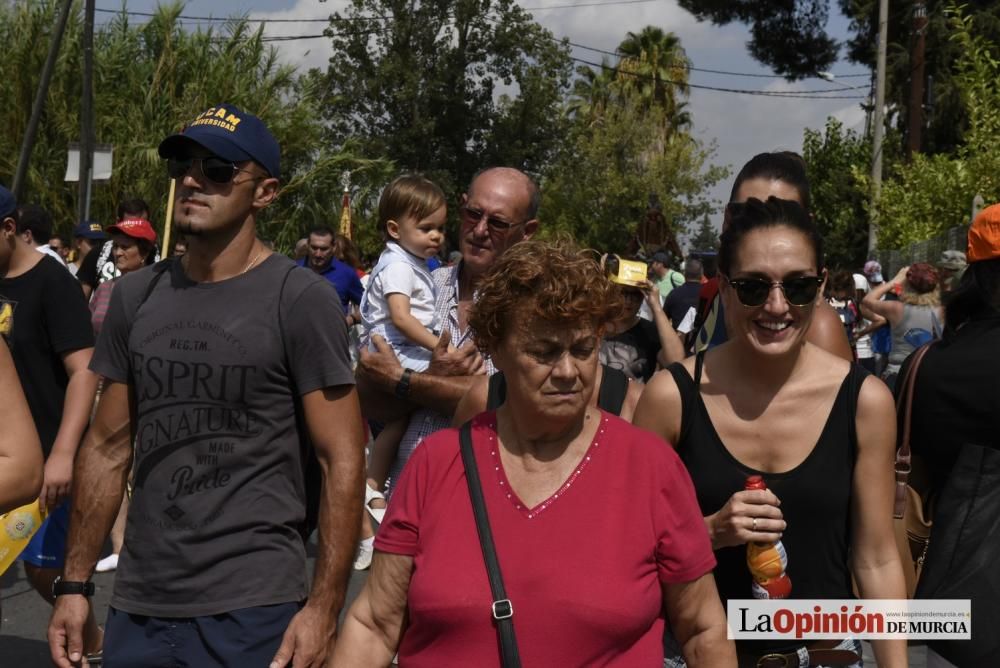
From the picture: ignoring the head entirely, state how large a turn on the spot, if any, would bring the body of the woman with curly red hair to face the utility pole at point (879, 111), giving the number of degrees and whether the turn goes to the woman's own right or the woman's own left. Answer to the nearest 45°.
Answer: approximately 180°

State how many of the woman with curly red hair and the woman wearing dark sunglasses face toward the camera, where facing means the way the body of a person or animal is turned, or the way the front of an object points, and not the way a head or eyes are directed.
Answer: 2

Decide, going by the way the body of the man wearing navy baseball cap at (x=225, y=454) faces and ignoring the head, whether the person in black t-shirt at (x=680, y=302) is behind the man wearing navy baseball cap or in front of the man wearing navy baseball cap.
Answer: behind

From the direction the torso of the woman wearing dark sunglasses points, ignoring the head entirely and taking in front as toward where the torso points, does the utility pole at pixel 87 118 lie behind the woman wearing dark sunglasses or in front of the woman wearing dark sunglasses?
behind

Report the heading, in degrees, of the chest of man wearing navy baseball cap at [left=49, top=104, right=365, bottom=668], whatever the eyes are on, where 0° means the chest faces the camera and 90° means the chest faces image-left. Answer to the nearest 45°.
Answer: approximately 45°

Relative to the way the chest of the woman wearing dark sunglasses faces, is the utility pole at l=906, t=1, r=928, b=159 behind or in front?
behind

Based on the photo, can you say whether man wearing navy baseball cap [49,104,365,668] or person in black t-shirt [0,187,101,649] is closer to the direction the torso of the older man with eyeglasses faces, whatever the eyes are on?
the man wearing navy baseball cap

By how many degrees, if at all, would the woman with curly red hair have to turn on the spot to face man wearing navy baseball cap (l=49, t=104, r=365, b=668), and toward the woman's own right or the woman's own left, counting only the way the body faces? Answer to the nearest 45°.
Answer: approximately 135° to the woman's own right

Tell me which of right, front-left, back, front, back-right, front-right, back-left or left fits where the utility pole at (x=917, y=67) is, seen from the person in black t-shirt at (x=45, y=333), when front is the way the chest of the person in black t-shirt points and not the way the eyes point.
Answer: back

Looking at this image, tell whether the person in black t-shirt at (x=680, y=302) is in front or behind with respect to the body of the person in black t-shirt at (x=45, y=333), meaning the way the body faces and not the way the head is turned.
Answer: behind

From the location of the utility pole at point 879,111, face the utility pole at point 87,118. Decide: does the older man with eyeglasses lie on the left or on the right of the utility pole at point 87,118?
left

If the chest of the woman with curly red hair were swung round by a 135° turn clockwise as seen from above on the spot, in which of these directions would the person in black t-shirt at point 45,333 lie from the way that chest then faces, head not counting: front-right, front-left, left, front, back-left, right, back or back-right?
front

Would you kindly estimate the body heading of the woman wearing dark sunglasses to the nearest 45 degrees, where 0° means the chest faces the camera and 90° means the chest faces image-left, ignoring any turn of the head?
approximately 0°

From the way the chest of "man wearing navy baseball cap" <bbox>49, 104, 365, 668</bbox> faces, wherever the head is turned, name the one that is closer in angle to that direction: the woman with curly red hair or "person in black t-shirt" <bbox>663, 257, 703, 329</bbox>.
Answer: the woman with curly red hair

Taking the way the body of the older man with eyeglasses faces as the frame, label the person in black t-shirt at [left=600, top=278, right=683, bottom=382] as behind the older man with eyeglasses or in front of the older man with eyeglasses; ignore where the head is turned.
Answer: behind
